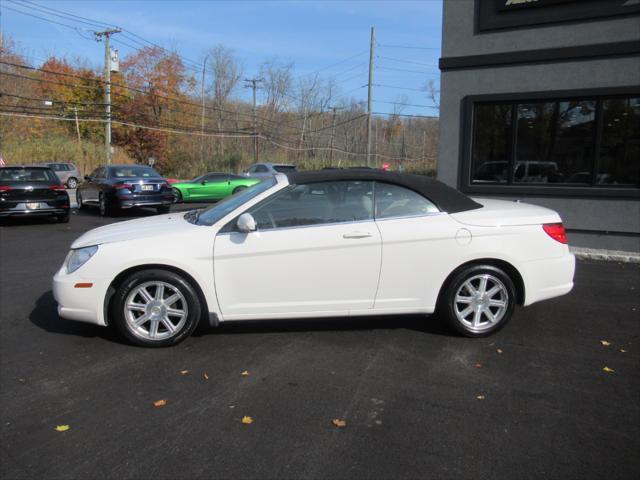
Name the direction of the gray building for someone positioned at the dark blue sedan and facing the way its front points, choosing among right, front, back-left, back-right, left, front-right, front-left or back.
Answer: back

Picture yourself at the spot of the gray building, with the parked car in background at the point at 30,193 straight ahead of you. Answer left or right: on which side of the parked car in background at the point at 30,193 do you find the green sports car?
right

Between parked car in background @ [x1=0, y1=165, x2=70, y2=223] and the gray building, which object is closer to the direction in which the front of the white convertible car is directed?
the parked car in background

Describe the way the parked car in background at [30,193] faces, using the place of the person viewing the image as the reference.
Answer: facing away from the viewer

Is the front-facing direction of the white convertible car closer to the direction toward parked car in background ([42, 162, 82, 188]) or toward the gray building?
the parked car in background

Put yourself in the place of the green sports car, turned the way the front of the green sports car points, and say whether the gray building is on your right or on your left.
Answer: on your left

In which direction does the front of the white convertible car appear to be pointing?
to the viewer's left

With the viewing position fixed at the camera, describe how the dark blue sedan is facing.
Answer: facing away from the viewer and to the left of the viewer
